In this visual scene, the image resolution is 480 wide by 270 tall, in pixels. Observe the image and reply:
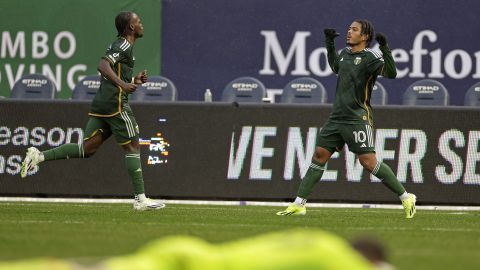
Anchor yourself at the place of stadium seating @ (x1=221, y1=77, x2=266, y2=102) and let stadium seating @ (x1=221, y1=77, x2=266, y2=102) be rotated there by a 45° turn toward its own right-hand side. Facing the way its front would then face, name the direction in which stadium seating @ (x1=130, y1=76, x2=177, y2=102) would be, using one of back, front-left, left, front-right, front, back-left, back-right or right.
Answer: front-right

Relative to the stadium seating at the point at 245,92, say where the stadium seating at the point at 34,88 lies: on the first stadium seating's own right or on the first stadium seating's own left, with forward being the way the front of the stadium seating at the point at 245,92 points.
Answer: on the first stadium seating's own right

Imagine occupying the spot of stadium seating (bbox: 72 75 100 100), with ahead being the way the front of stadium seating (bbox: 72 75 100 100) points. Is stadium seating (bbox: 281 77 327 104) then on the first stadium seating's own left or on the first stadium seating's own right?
on the first stadium seating's own left

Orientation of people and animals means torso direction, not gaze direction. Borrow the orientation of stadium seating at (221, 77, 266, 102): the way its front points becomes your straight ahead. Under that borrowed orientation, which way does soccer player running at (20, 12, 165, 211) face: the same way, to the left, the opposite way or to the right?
to the left

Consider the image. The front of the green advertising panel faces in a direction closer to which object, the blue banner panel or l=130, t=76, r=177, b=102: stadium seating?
the stadium seating

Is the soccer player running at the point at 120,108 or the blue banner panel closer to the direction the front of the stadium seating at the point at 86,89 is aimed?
the soccer player running

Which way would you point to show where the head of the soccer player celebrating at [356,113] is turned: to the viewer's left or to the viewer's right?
to the viewer's left

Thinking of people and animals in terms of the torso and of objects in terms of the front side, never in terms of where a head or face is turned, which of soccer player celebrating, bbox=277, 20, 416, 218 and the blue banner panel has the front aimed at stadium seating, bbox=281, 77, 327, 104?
the blue banner panel

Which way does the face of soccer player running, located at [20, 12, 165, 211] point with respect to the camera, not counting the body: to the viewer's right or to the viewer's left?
to the viewer's right

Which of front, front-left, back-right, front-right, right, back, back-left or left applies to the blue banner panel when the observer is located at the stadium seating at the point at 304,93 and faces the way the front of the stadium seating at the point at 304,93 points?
back

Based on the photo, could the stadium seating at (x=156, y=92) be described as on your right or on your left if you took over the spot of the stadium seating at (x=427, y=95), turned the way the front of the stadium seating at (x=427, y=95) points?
on your right
